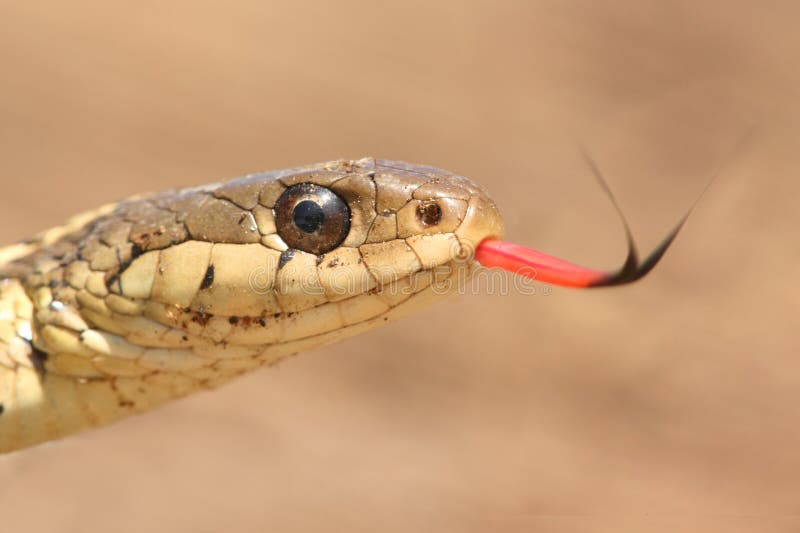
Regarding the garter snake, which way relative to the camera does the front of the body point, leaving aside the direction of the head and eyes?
to the viewer's right
